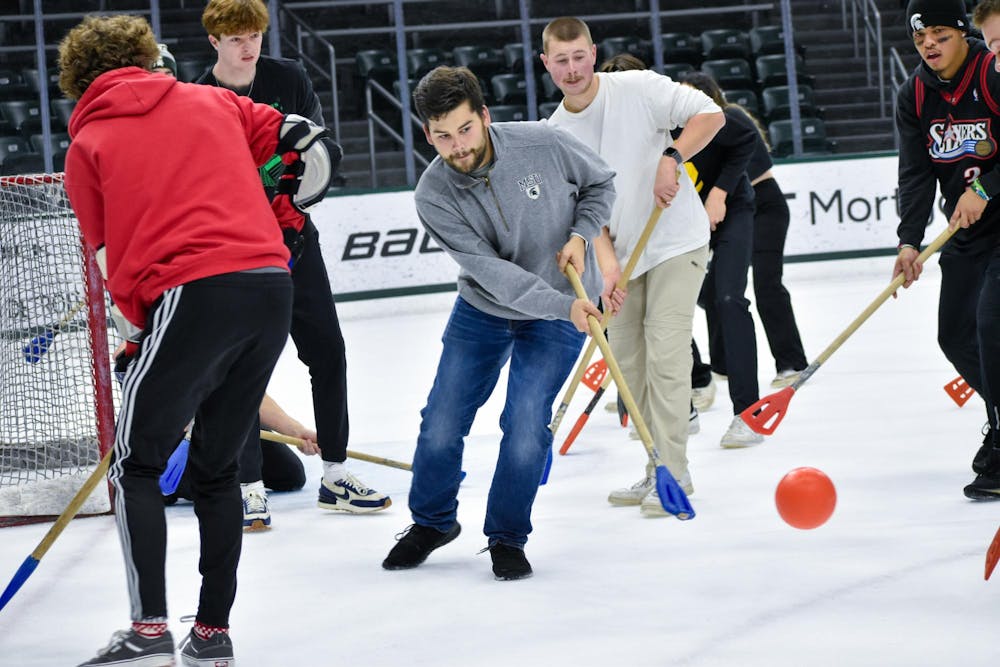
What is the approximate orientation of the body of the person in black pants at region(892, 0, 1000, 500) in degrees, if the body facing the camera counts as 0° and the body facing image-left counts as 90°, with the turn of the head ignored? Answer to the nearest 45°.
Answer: approximately 45°

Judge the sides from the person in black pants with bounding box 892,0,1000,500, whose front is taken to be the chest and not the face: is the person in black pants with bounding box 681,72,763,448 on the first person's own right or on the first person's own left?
on the first person's own right

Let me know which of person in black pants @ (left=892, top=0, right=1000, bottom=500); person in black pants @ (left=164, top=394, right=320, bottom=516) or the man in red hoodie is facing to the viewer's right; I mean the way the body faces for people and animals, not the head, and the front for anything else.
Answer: person in black pants @ (left=164, top=394, right=320, bottom=516)

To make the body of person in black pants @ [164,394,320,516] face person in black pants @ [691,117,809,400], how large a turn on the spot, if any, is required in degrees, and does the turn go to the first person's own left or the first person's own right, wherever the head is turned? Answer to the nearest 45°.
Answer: approximately 45° to the first person's own left

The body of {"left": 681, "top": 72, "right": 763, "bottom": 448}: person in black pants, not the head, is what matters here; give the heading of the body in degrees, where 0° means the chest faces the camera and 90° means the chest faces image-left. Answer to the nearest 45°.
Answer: approximately 90°
